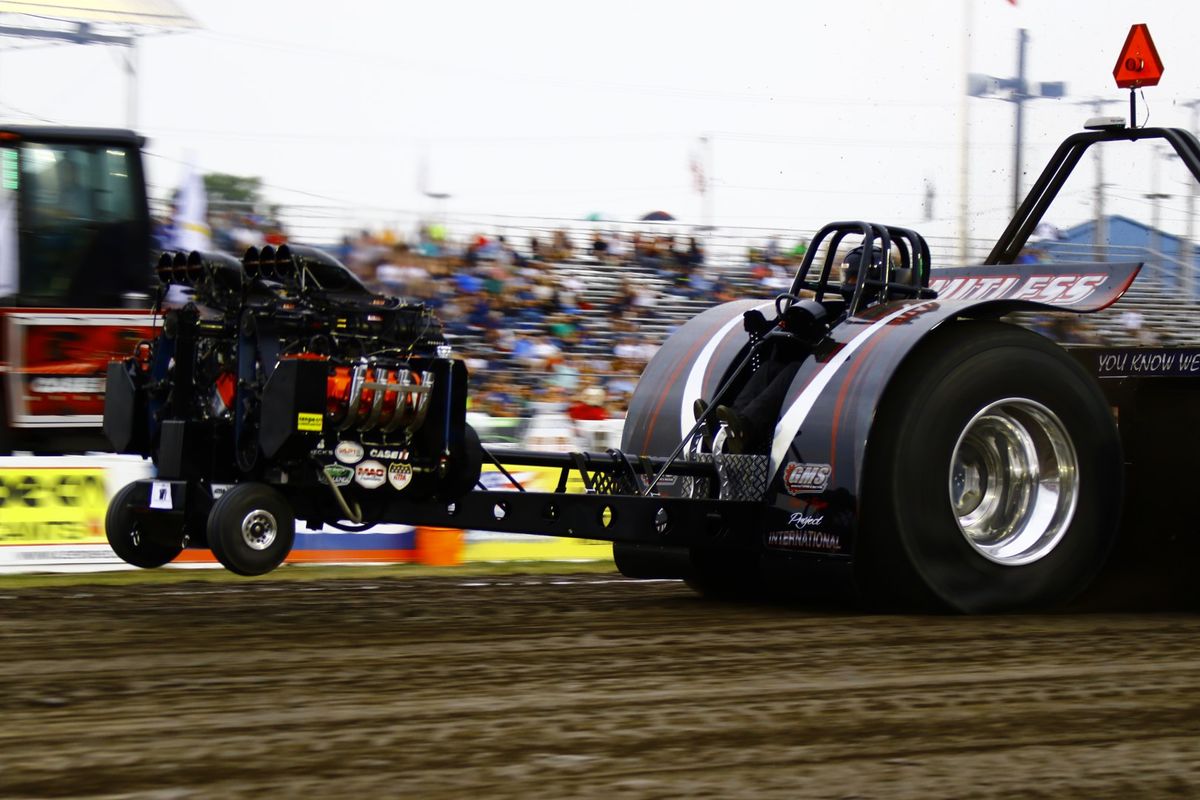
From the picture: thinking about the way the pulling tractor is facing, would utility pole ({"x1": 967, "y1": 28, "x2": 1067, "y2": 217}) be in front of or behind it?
behind

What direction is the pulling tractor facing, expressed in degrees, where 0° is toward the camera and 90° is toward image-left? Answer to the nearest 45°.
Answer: approximately 45°
